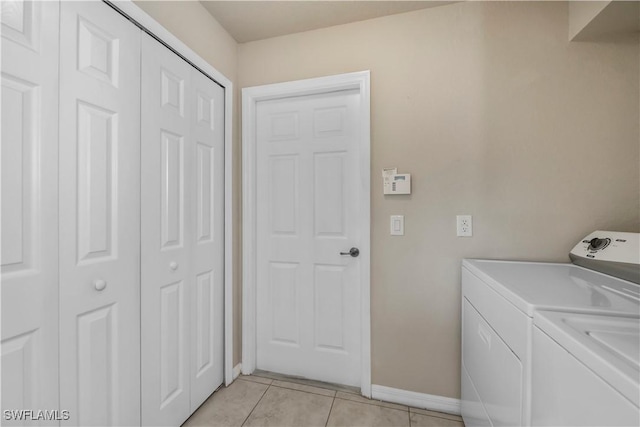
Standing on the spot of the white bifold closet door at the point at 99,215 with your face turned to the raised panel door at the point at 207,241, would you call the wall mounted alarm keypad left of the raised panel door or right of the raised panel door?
right

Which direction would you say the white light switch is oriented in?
toward the camera

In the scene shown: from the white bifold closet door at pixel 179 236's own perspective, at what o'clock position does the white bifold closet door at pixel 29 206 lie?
the white bifold closet door at pixel 29 206 is roughly at 3 o'clock from the white bifold closet door at pixel 179 236.

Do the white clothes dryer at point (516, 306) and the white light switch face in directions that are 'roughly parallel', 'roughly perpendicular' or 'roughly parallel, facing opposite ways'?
roughly perpendicular

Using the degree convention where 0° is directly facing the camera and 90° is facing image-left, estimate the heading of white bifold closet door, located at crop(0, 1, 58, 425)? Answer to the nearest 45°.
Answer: approximately 315°

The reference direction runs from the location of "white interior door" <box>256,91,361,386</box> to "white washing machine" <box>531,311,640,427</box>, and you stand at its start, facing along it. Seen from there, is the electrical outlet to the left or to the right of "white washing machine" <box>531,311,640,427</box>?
left

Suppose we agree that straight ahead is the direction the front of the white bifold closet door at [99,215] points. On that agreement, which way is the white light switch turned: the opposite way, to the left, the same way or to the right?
to the right

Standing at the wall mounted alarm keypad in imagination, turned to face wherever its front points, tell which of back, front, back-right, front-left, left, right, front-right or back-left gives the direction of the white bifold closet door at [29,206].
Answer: front-right

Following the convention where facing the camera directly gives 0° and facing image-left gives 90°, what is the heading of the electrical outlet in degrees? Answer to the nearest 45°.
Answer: approximately 0°

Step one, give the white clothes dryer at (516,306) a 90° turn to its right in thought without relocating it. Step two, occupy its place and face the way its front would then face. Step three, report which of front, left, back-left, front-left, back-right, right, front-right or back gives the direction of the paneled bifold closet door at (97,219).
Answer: left

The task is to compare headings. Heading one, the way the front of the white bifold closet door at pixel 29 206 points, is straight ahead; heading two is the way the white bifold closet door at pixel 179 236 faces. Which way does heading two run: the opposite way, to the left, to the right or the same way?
the same way

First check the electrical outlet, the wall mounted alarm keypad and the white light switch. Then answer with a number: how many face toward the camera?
3

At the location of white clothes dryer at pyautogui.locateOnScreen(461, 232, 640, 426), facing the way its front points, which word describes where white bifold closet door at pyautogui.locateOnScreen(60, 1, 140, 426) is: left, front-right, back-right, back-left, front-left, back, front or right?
front

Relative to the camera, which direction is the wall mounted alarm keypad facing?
toward the camera

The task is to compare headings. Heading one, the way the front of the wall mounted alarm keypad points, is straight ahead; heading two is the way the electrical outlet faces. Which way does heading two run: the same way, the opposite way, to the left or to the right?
the same way

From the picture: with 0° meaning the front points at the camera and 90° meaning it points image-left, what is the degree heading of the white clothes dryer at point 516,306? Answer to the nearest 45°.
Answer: approximately 45°
